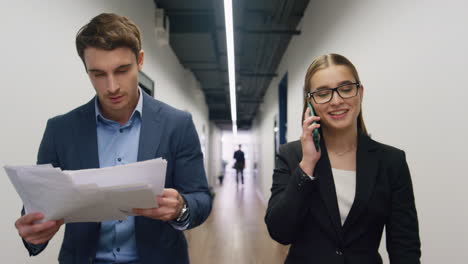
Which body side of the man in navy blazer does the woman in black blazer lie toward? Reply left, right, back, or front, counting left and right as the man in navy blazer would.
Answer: left

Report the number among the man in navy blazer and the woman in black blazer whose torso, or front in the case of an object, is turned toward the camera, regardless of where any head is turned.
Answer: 2

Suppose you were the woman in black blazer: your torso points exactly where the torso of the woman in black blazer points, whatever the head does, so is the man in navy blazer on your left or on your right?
on your right

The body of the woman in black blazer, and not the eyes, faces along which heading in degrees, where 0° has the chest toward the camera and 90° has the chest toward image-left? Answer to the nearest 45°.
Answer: approximately 0°

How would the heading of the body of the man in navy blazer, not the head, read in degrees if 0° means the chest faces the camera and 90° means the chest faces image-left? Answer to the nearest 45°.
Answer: approximately 0°
